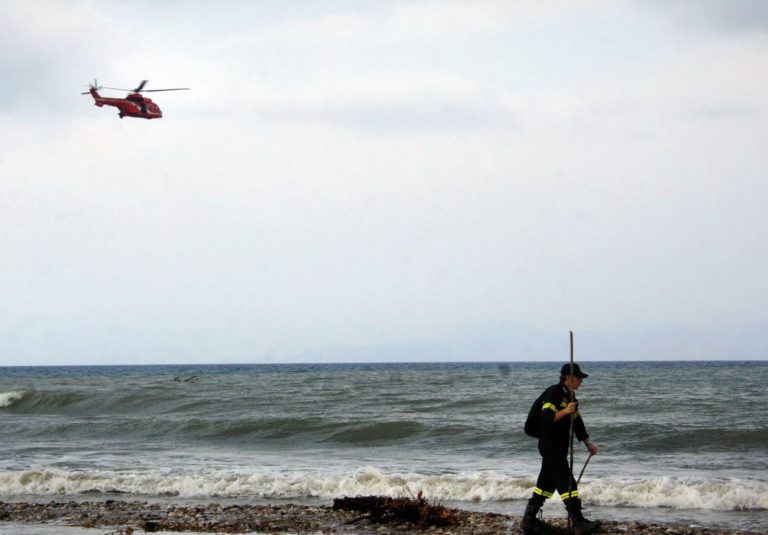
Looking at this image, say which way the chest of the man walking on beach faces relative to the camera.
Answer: to the viewer's right

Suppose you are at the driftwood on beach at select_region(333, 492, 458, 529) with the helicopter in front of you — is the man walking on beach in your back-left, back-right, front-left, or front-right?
back-right

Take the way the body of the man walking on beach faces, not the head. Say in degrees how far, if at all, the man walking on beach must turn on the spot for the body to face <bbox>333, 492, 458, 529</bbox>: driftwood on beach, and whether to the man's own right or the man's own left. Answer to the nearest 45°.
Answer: approximately 135° to the man's own left

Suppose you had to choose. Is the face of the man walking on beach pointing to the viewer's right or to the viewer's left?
to the viewer's right

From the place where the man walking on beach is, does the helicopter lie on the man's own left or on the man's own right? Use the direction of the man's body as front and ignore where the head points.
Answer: on the man's own left
